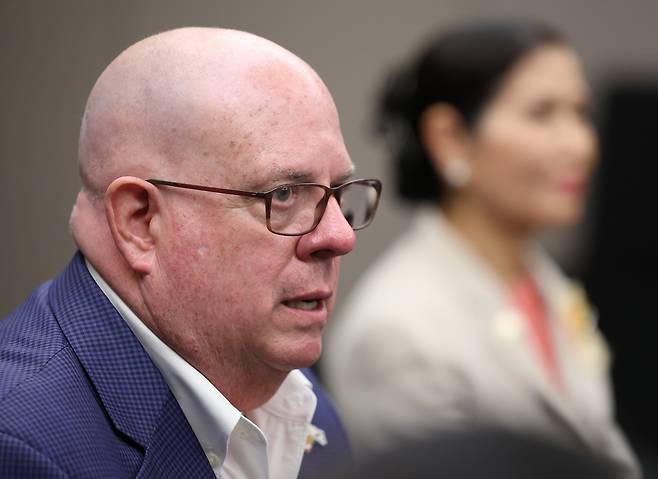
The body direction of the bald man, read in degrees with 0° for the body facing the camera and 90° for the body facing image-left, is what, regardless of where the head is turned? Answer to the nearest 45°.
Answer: approximately 315°

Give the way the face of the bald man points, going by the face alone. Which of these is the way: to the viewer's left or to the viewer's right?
to the viewer's right

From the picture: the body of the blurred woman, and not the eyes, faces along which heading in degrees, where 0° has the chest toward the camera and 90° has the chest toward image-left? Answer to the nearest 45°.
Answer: approximately 315°

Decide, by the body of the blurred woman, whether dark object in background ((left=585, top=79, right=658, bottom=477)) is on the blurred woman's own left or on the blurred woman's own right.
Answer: on the blurred woman's own left

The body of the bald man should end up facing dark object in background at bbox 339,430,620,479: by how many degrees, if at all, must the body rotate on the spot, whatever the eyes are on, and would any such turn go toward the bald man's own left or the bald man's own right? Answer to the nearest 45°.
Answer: approximately 45° to the bald man's own right
